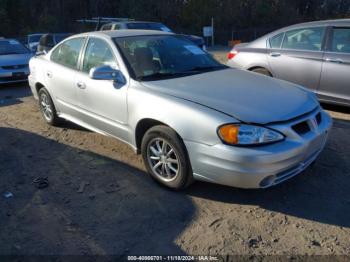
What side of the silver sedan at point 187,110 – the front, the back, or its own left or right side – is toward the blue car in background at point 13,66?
back

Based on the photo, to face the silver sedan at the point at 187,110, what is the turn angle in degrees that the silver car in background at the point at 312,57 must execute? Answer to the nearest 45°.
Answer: approximately 135° to its right

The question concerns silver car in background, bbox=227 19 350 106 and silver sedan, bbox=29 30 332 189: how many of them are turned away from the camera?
0

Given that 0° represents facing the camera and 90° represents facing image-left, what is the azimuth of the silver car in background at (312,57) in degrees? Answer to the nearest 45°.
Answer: approximately 270°

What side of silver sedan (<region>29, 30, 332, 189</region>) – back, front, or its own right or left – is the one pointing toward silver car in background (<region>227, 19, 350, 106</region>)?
left

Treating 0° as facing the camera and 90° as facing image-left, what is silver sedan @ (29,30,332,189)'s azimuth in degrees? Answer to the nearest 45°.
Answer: approximately 315°
